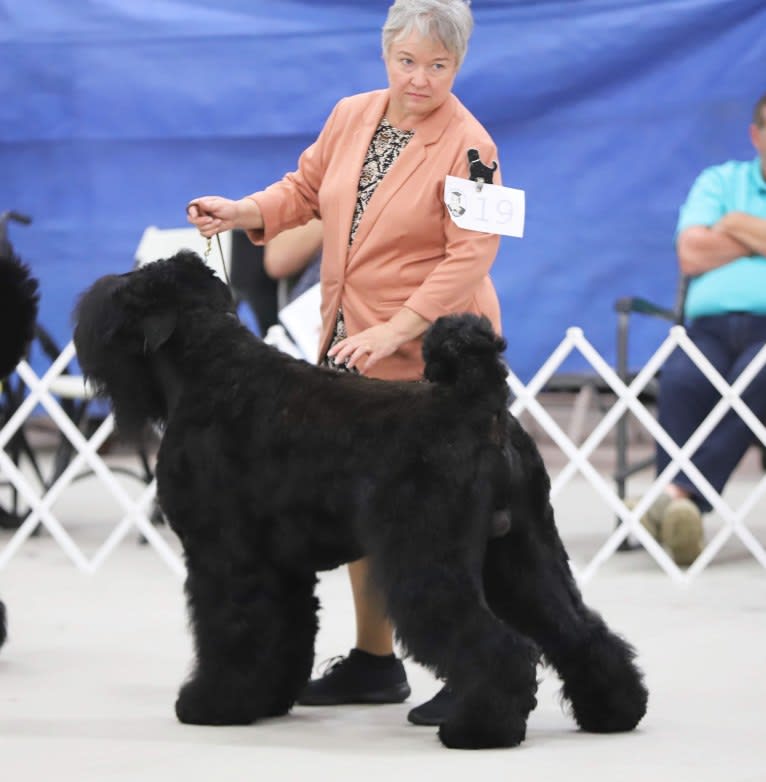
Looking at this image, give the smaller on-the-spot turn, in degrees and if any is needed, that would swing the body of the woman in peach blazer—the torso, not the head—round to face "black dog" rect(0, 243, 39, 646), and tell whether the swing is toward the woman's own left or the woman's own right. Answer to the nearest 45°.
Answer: approximately 45° to the woman's own right

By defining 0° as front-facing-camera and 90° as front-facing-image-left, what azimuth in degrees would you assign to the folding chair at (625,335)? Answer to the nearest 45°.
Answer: approximately 45°

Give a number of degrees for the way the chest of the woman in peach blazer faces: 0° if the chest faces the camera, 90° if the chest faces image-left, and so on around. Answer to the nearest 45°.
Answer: approximately 45°

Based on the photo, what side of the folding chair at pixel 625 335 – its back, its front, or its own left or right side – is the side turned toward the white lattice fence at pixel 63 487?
front

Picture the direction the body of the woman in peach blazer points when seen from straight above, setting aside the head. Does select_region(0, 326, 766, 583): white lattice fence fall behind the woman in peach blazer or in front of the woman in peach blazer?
behind

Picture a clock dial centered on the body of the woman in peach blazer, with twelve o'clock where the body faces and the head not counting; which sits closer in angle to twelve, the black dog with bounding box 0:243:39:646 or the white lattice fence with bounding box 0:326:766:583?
the black dog

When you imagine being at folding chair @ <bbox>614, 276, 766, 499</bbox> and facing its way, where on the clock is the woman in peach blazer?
The woman in peach blazer is roughly at 11 o'clock from the folding chair.

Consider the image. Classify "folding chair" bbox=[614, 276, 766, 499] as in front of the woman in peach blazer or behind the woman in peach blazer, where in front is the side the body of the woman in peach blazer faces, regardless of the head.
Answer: behind

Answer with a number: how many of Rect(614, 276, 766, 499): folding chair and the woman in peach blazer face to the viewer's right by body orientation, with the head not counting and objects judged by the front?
0
